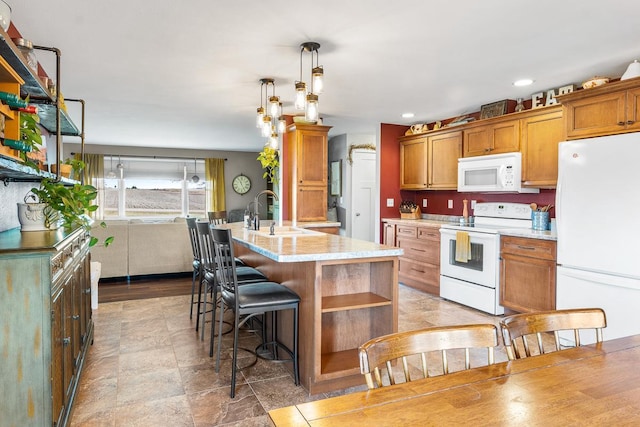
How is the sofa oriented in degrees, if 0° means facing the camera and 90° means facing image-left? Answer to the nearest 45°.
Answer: approximately 180°

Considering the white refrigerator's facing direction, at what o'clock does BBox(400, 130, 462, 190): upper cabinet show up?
The upper cabinet is roughly at 3 o'clock from the white refrigerator.

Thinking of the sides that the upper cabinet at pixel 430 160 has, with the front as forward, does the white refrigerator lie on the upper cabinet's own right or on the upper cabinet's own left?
on the upper cabinet's own left

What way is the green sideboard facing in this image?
to the viewer's right

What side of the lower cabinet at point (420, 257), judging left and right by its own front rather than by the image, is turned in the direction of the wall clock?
right

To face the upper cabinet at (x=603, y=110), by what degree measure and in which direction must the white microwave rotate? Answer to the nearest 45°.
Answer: approximately 90° to its left
